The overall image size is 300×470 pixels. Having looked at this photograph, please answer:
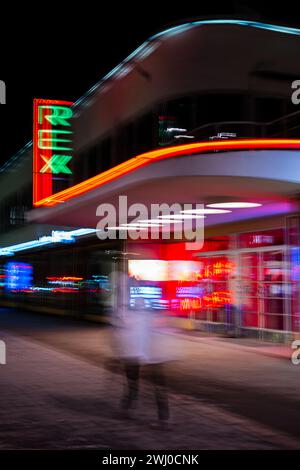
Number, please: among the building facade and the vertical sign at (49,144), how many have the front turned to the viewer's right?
0

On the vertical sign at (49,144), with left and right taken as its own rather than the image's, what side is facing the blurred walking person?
front

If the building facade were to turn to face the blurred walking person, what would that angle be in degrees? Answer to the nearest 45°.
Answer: approximately 45° to its left

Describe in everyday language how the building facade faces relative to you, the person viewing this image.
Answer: facing the viewer and to the left of the viewer

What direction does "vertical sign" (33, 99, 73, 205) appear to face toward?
toward the camera

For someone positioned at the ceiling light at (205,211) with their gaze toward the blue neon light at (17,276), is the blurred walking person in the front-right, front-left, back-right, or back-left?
back-left

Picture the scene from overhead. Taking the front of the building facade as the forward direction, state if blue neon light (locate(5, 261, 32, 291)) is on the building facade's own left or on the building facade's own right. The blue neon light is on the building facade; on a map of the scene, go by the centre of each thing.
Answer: on the building facade's own right
